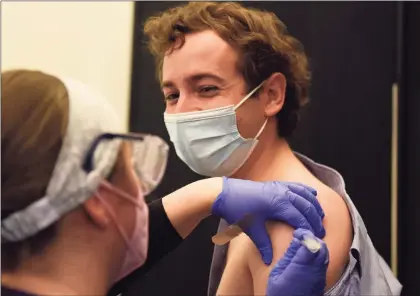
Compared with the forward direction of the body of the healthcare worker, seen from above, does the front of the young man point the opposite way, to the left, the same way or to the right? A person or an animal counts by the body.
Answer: the opposite way

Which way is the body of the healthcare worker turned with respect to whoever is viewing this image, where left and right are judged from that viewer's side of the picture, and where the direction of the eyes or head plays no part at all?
facing away from the viewer and to the right of the viewer

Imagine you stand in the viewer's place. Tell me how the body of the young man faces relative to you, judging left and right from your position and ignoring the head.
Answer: facing the viewer and to the left of the viewer

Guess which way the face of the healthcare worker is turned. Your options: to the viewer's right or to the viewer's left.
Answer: to the viewer's right

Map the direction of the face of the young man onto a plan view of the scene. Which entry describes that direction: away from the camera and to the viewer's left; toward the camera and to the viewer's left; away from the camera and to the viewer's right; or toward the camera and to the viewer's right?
toward the camera and to the viewer's left
